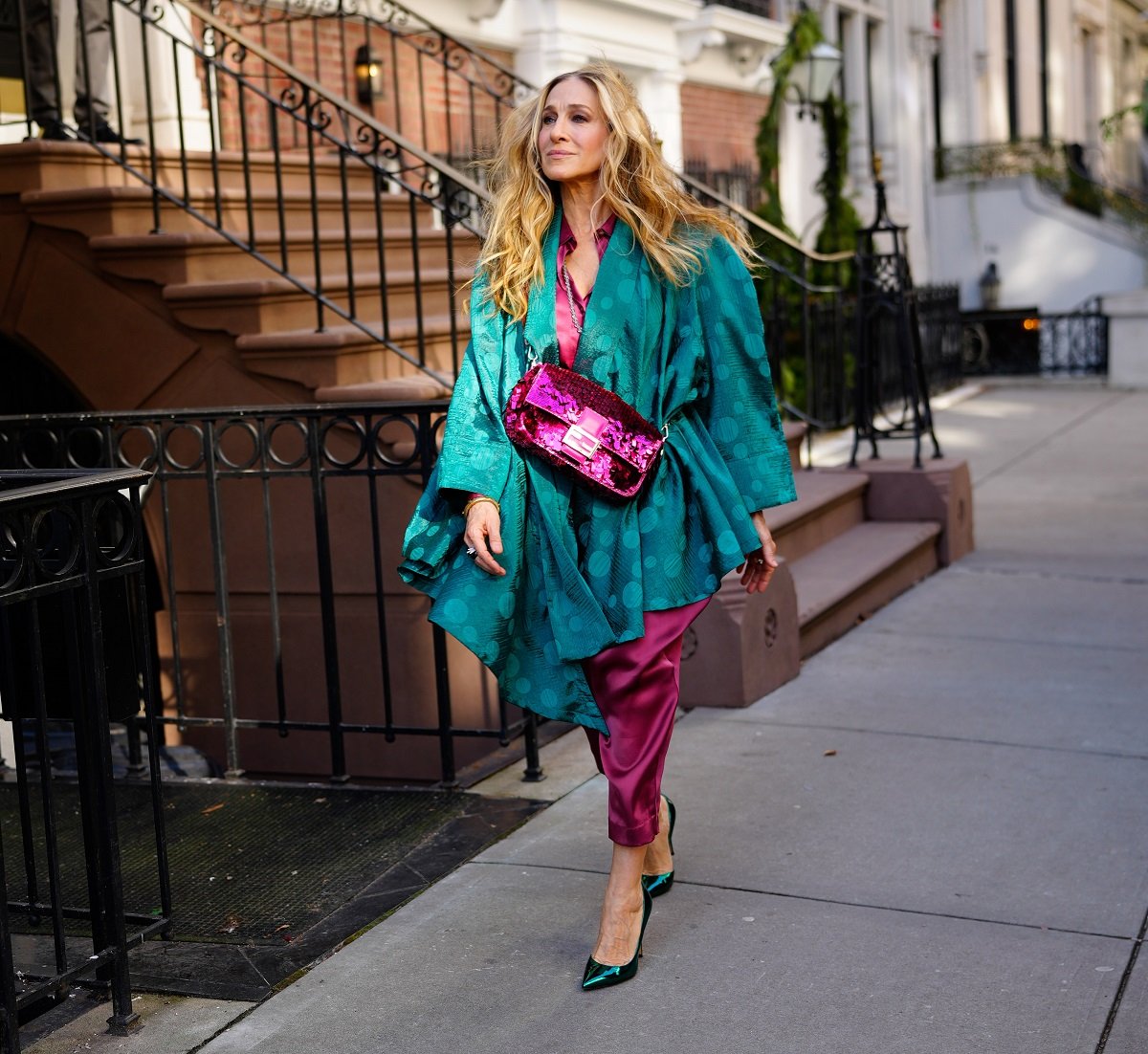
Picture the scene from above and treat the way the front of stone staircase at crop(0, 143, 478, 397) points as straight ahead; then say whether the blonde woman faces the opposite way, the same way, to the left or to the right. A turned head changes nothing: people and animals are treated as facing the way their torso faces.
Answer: to the right

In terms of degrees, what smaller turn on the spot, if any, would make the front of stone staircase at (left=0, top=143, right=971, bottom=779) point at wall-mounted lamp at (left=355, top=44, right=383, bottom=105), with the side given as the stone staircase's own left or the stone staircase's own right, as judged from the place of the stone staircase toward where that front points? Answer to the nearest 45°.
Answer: approximately 135° to the stone staircase's own left

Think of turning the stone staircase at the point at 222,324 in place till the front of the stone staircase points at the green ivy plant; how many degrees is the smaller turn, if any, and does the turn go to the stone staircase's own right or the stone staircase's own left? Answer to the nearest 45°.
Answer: approximately 90° to the stone staircase's own left

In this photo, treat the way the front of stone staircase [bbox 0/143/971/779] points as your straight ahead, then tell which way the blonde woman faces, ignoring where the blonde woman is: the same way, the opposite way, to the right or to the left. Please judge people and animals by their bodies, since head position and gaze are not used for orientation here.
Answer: to the right

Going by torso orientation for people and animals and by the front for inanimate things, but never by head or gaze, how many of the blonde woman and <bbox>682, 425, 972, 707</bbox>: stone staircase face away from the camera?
0

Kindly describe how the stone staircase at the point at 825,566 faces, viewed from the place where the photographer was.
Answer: facing the viewer and to the right of the viewer

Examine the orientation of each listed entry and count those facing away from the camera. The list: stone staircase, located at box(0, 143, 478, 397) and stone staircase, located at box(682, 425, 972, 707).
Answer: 0

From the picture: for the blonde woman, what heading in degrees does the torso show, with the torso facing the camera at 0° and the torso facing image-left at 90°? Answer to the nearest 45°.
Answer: approximately 45°
